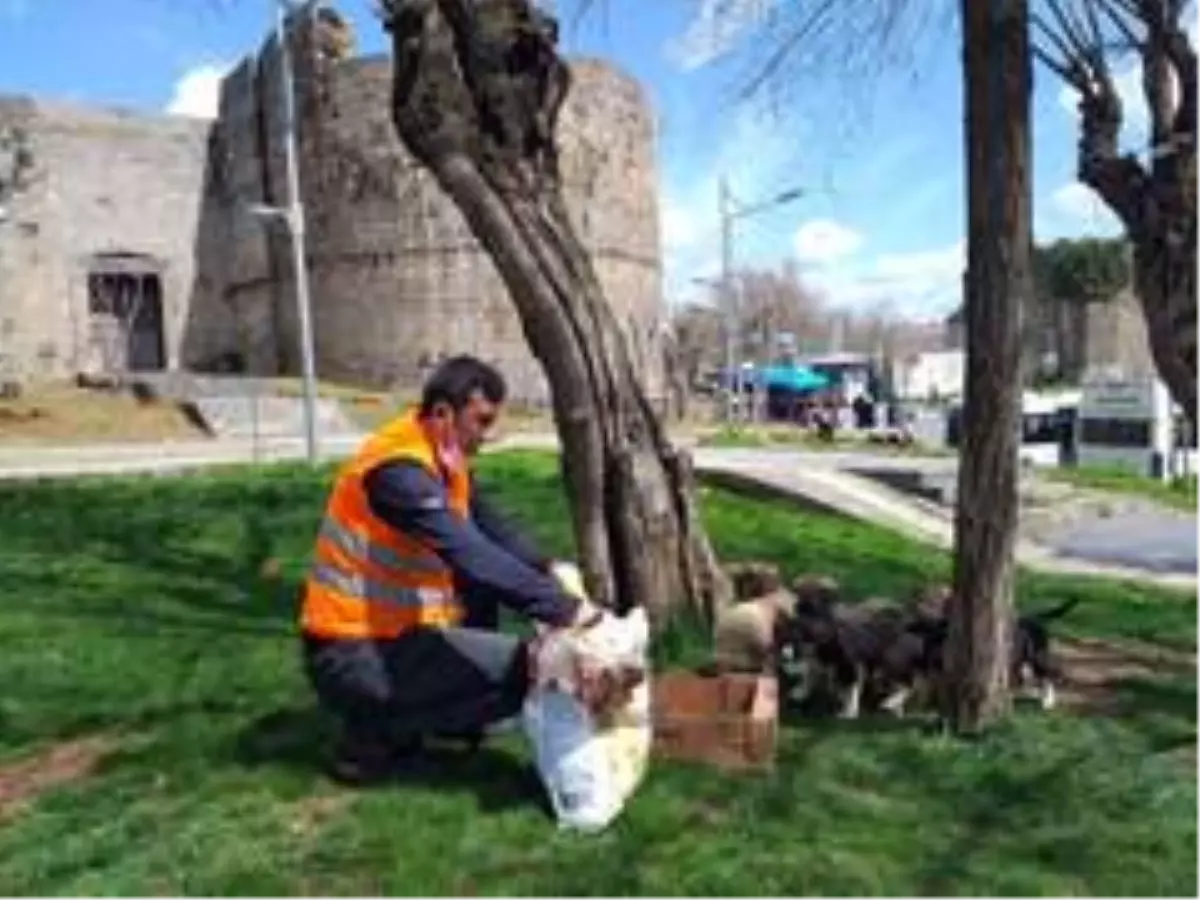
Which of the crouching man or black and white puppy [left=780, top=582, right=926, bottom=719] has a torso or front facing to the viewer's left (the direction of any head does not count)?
the black and white puppy

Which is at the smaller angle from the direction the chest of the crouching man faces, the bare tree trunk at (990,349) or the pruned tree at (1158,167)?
the bare tree trunk

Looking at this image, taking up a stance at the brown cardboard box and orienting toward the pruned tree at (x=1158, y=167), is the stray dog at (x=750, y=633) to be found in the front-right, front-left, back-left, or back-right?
front-left

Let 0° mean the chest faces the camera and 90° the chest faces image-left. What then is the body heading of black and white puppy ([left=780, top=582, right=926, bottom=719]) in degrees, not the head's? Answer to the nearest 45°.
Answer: approximately 90°

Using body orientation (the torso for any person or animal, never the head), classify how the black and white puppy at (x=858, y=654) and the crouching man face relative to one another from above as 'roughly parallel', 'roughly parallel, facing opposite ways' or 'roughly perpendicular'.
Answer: roughly parallel, facing opposite ways

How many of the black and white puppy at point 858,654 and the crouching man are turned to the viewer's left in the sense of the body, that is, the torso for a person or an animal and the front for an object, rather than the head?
1

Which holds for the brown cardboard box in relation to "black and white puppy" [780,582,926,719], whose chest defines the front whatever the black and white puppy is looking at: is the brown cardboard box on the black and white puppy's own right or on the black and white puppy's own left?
on the black and white puppy's own left

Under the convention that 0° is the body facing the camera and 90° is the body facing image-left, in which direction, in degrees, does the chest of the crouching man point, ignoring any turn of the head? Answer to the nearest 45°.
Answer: approximately 270°

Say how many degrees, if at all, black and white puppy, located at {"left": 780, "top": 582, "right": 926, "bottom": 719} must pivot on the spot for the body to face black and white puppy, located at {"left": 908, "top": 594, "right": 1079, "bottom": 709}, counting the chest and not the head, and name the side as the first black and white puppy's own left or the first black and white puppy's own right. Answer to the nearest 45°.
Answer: approximately 135° to the first black and white puppy's own right

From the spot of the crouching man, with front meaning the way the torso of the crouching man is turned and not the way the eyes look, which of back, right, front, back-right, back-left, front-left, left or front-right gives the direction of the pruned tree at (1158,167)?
front-left
